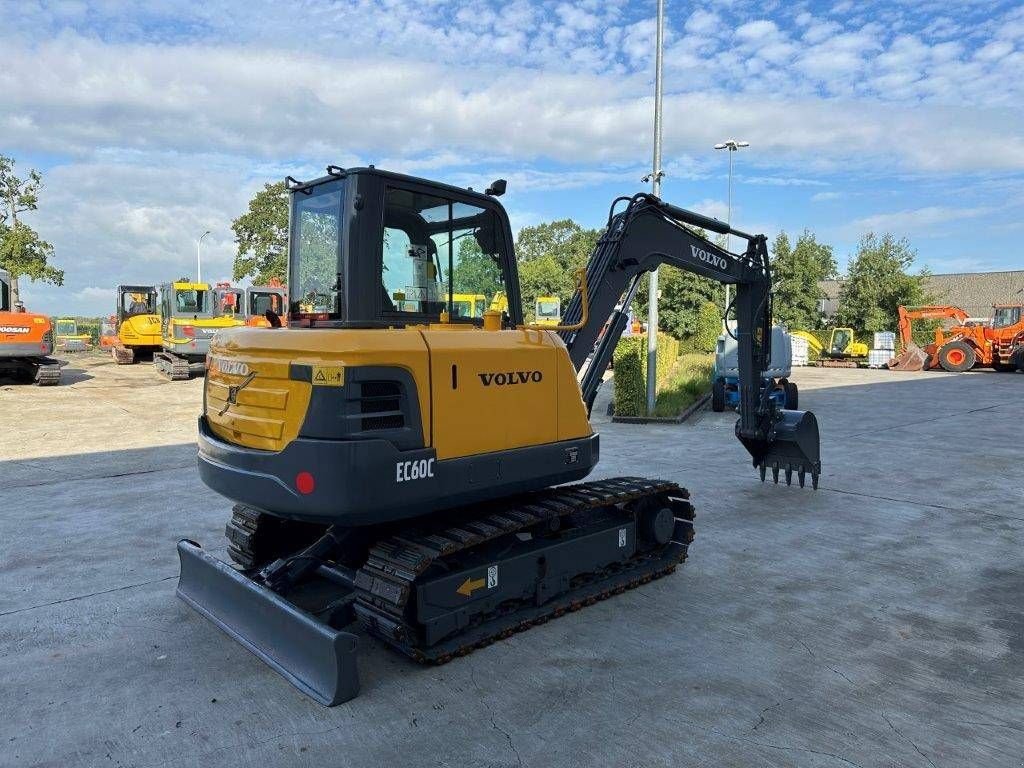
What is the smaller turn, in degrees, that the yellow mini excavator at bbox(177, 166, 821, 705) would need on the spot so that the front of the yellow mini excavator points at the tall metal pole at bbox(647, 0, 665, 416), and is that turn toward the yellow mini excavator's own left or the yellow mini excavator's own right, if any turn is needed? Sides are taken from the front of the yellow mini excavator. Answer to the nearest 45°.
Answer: approximately 45° to the yellow mini excavator's own left

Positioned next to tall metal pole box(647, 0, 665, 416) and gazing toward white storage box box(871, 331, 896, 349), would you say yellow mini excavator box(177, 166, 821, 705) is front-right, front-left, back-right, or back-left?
back-right

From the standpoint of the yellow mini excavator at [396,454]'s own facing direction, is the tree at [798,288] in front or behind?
in front

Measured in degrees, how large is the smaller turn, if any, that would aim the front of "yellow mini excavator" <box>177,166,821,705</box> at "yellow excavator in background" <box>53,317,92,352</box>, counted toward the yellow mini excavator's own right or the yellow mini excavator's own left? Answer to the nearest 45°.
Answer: approximately 90° to the yellow mini excavator's own left

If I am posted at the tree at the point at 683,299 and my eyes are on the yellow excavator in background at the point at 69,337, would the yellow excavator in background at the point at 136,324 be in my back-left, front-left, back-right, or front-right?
front-left

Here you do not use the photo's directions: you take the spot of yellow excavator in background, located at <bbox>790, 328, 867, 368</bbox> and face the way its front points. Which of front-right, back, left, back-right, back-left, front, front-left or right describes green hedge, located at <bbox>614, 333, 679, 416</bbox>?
left

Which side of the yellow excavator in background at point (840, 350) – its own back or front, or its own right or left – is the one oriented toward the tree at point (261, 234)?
front

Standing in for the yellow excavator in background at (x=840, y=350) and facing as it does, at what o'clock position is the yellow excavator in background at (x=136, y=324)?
the yellow excavator in background at (x=136, y=324) is roughly at 11 o'clock from the yellow excavator in background at (x=840, y=350).

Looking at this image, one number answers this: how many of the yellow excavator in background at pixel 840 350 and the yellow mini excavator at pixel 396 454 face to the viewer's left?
1

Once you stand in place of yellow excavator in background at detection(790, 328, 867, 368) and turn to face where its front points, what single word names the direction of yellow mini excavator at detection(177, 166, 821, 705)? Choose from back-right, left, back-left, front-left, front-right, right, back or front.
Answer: left

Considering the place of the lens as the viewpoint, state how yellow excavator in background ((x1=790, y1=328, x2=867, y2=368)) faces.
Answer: facing to the left of the viewer

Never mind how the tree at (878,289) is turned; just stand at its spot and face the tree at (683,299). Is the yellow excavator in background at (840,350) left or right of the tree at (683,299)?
left

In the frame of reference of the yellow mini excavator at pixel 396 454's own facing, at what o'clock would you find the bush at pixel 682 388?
The bush is roughly at 11 o'clock from the yellow mini excavator.

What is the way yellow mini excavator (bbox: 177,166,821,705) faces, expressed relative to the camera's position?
facing away from the viewer and to the right of the viewer
